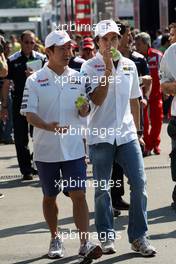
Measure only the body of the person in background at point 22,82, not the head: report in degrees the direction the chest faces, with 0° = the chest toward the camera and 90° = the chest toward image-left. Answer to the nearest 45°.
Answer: approximately 0°

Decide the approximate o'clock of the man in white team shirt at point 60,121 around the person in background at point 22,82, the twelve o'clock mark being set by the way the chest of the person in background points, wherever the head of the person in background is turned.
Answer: The man in white team shirt is roughly at 12 o'clock from the person in background.

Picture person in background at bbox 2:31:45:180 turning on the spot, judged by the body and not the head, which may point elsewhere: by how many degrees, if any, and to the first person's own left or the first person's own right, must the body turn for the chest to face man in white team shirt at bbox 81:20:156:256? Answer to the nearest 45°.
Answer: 0° — they already face them
